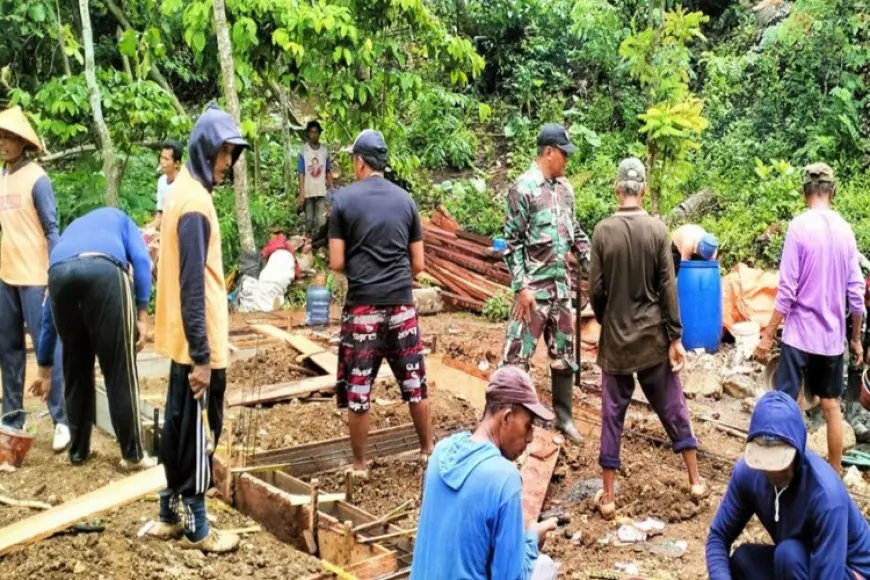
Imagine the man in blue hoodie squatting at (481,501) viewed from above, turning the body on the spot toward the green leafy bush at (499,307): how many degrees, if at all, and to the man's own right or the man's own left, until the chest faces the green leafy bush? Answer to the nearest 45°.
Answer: approximately 45° to the man's own left

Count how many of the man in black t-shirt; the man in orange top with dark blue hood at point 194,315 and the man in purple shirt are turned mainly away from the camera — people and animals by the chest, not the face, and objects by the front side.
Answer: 2

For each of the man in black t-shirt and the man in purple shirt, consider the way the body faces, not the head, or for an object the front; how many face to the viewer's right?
0

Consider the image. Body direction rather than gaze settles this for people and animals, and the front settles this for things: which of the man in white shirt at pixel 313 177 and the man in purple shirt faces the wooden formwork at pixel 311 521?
the man in white shirt

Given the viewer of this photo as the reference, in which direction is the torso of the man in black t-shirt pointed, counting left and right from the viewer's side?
facing away from the viewer

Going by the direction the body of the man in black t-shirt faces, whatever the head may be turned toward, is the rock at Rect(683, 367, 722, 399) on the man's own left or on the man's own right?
on the man's own right

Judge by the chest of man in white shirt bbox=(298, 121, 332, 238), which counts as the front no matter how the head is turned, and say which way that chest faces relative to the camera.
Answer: toward the camera

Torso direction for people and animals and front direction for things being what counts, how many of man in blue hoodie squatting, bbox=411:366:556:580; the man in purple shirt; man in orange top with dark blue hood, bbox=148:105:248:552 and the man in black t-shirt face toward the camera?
0

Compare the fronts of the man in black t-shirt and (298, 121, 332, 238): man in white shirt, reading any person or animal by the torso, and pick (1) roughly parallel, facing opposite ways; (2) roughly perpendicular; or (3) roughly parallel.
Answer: roughly parallel, facing opposite ways

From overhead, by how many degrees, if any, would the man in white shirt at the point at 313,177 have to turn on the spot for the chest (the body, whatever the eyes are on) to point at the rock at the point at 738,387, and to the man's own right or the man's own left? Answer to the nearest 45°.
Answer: approximately 45° to the man's own left

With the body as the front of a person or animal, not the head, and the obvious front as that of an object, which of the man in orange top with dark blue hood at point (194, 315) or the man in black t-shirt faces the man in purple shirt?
the man in orange top with dark blue hood

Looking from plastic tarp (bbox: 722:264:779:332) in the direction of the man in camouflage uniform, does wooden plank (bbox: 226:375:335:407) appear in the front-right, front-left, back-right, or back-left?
front-right

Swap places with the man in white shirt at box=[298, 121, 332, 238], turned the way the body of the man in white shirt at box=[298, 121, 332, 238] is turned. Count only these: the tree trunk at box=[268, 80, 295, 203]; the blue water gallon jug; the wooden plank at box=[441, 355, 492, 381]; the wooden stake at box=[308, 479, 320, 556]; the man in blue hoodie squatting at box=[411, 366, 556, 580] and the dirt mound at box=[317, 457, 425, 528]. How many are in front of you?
5

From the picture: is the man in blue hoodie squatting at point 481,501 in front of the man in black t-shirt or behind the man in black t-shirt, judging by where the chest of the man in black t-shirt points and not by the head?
behind

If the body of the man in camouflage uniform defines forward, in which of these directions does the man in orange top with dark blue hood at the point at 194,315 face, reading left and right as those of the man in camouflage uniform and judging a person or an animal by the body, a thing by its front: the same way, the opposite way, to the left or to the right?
to the left

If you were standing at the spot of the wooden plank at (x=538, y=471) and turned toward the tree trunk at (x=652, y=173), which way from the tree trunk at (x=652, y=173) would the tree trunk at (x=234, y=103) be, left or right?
left

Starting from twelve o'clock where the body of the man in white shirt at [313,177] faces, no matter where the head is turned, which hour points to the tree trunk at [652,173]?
The tree trunk is roughly at 10 o'clock from the man in white shirt.

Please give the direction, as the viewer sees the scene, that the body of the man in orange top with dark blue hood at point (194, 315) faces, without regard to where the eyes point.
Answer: to the viewer's right
